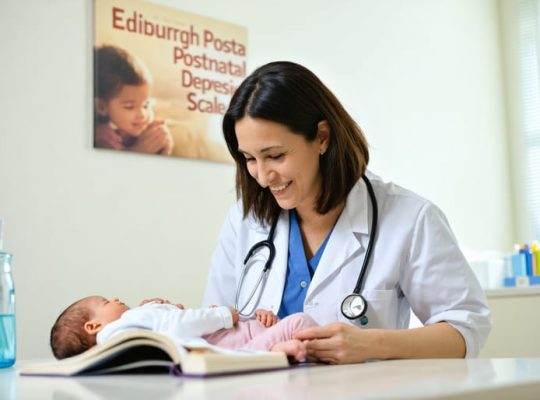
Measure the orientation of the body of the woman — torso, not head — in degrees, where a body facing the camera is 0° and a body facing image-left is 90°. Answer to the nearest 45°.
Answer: approximately 45°

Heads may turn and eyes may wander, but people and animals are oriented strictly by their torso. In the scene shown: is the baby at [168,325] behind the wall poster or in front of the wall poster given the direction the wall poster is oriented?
in front

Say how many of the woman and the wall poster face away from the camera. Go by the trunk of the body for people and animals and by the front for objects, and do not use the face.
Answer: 0

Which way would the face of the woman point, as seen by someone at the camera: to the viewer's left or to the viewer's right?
to the viewer's left

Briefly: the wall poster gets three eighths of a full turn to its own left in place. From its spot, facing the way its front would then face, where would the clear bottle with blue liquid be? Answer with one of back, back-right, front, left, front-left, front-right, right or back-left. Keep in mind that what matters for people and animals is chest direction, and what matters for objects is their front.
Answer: back

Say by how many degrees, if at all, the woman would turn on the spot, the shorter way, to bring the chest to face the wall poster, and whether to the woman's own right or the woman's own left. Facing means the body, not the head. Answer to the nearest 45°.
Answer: approximately 90° to the woman's own right

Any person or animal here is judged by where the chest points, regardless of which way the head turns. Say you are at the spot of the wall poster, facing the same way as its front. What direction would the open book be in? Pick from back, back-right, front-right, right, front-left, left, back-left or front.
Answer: front-right

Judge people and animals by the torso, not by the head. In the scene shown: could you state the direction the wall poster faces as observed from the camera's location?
facing the viewer and to the right of the viewer

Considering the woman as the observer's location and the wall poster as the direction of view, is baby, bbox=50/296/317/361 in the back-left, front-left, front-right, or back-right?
back-left
